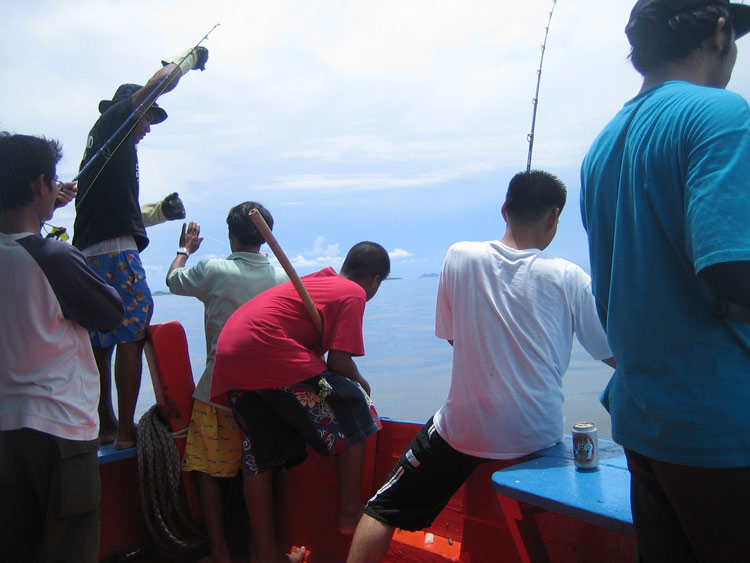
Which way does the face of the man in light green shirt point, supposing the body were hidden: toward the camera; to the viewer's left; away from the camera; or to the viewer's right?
away from the camera

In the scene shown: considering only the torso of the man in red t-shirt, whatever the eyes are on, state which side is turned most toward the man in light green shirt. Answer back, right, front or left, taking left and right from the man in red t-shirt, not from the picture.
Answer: left

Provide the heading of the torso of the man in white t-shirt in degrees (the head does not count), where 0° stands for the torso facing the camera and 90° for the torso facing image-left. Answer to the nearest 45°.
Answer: approximately 180°

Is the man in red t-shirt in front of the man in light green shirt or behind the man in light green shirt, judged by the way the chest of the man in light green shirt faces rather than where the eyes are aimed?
behind

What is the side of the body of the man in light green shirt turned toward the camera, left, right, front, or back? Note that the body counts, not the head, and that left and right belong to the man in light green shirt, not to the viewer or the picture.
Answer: back

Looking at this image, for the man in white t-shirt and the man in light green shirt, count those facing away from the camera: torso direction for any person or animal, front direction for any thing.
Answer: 2

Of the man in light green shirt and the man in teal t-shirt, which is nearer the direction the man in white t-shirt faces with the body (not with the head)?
the man in light green shirt

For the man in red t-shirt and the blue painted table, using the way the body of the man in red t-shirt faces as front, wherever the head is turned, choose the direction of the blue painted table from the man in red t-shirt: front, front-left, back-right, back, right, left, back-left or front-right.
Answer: right
